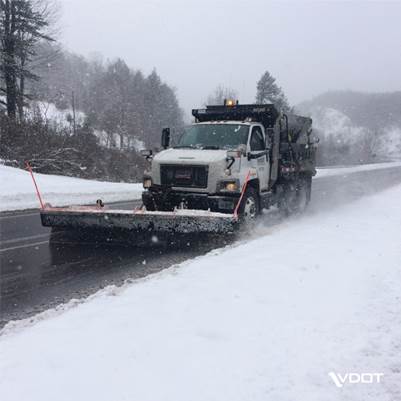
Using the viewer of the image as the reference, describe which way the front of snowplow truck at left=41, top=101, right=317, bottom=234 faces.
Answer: facing the viewer and to the left of the viewer

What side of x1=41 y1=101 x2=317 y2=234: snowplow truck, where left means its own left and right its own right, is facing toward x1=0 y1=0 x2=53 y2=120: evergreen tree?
right
